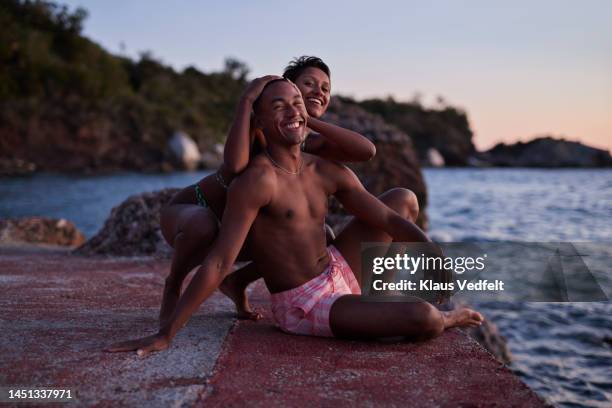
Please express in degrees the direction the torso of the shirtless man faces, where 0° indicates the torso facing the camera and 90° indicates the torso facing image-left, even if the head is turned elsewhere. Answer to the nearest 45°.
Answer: approximately 315°

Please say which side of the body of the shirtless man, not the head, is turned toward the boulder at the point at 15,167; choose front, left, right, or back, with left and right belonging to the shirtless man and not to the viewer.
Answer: back

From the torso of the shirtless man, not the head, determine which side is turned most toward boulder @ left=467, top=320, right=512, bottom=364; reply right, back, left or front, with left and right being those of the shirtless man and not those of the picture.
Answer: left

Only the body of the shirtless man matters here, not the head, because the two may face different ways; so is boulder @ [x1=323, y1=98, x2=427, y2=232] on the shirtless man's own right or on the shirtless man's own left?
on the shirtless man's own left

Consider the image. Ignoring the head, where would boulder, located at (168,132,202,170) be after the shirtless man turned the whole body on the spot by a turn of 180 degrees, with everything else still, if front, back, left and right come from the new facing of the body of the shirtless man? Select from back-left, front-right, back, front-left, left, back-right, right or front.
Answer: front-right
